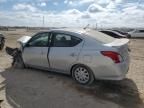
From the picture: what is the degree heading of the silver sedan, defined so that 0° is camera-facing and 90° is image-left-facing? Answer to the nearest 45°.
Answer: approximately 135°

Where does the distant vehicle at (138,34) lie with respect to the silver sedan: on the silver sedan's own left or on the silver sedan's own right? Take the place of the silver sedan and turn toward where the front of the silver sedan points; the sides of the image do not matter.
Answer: on the silver sedan's own right
